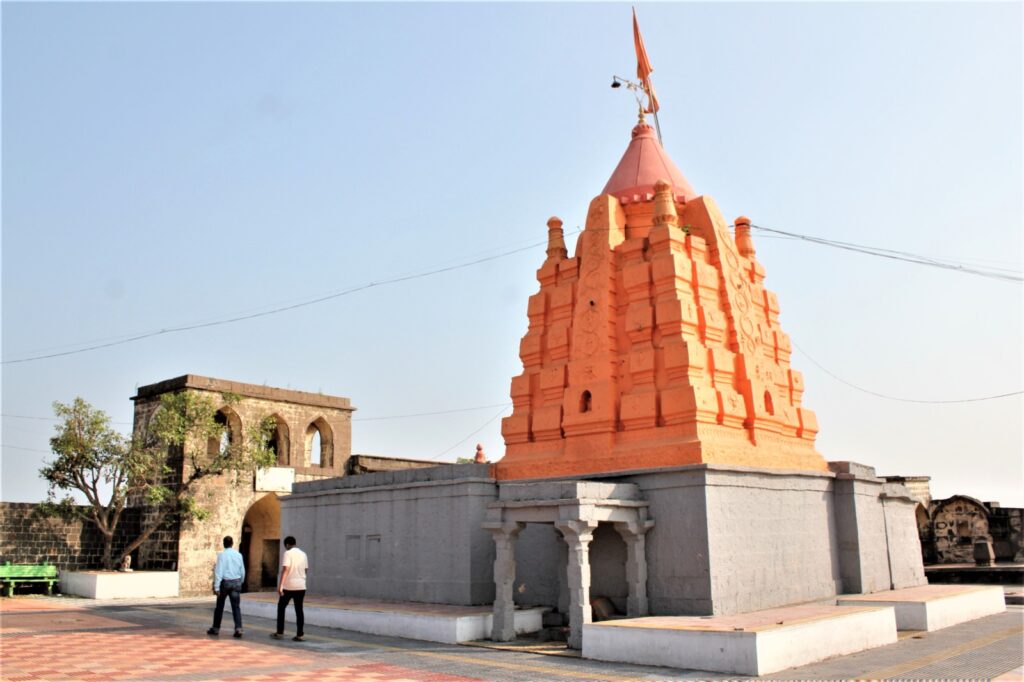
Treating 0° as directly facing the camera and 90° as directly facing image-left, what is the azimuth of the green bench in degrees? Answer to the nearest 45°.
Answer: approximately 0°

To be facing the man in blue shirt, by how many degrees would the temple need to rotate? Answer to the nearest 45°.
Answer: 0° — it already faces them

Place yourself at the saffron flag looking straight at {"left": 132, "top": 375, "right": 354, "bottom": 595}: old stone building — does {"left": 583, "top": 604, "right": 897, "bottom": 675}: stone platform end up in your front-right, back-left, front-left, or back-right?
back-left

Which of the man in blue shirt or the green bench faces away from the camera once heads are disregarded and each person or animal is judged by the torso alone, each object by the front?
the man in blue shirt

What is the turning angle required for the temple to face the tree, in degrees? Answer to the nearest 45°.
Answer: approximately 90° to its right

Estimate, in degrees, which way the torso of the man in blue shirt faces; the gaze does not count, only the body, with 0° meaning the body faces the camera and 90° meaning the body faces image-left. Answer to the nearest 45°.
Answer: approximately 180°
